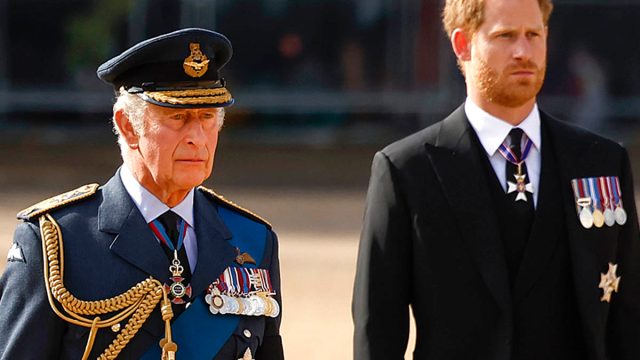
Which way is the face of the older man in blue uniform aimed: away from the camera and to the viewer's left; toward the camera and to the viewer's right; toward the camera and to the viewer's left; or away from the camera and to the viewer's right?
toward the camera and to the viewer's right
